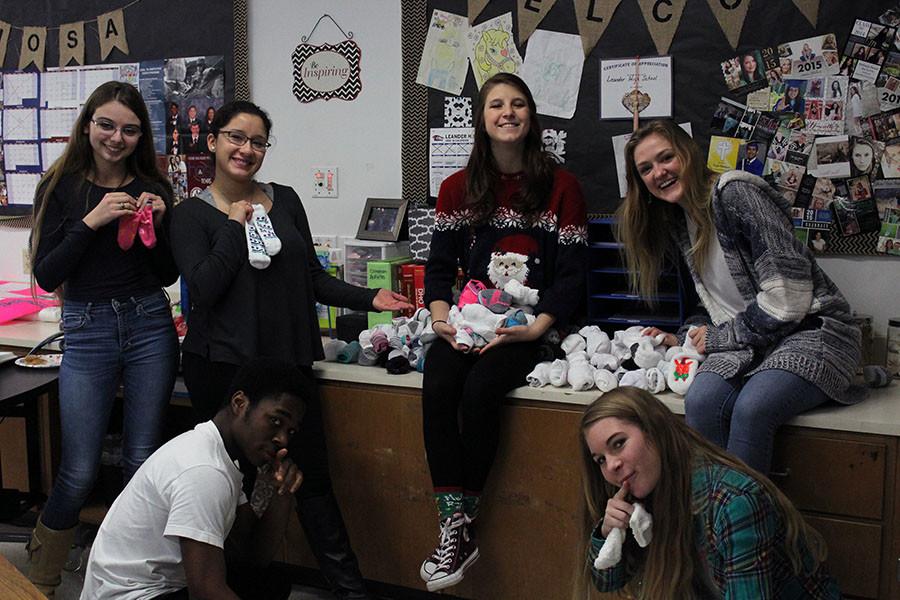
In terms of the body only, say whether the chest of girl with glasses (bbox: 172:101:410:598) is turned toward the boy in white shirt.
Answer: yes

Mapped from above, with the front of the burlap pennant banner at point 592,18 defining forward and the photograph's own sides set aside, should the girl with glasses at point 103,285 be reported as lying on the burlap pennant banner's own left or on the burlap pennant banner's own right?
on the burlap pennant banner's own right

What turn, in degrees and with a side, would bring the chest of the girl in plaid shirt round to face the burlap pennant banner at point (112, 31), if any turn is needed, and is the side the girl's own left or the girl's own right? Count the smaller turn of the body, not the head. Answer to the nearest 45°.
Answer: approximately 90° to the girl's own right

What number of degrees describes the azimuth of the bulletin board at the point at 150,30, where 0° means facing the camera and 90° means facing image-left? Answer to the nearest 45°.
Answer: approximately 0°

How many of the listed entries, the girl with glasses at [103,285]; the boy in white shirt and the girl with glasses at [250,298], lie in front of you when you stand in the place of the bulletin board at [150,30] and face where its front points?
3

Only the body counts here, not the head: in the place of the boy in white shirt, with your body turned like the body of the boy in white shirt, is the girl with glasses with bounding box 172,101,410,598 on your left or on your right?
on your left

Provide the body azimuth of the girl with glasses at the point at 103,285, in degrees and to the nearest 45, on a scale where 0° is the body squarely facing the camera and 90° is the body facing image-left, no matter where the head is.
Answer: approximately 0°

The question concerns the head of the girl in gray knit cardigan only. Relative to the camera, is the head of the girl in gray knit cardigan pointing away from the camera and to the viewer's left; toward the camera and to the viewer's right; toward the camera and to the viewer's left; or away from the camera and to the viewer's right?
toward the camera and to the viewer's left
